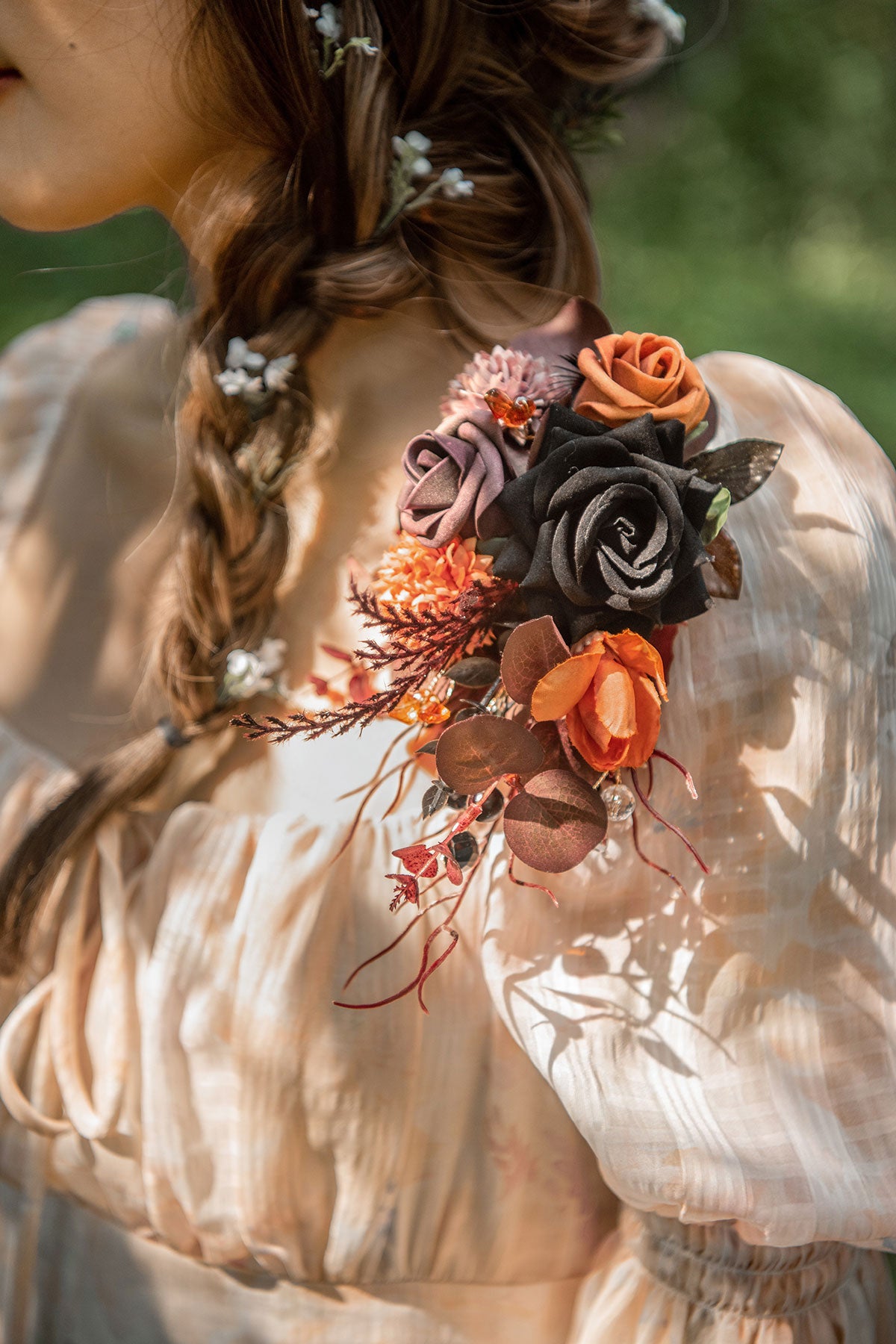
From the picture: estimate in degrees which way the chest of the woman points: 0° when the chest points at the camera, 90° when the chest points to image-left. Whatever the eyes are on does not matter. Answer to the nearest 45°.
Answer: approximately 45°
